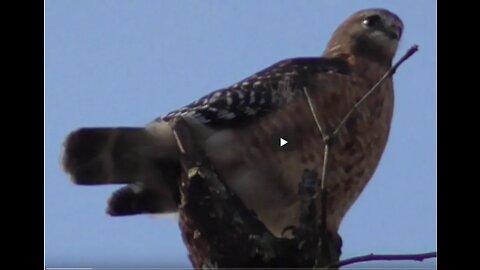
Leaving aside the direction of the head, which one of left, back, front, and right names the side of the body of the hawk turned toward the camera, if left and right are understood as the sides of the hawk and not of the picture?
right

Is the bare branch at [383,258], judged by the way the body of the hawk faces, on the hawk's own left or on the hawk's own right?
on the hawk's own left
